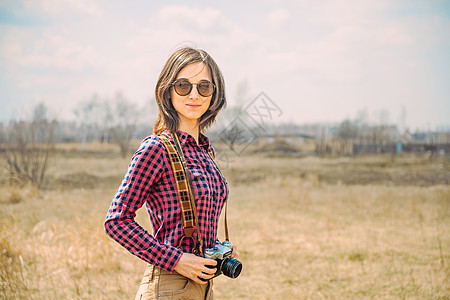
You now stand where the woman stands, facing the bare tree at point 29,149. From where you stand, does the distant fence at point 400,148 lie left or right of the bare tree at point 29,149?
right

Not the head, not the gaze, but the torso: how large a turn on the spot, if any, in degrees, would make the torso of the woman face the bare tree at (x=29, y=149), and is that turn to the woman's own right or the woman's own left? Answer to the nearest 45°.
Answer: approximately 135° to the woman's own left

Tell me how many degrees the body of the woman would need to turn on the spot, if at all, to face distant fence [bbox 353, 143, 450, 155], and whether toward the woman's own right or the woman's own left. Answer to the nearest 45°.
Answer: approximately 90° to the woman's own left
